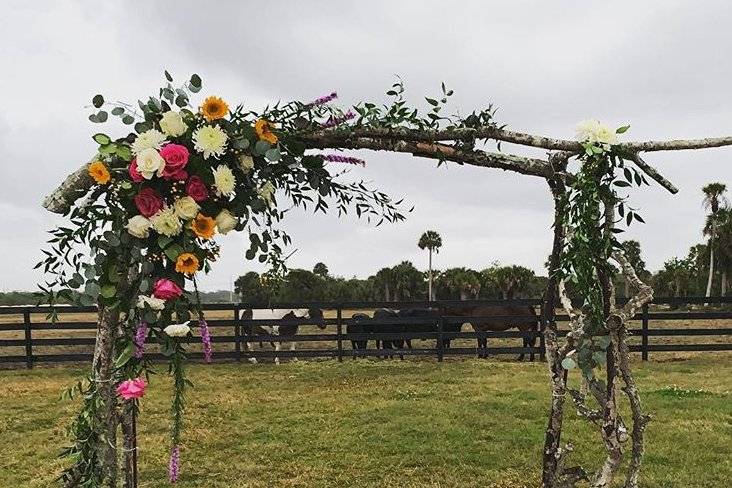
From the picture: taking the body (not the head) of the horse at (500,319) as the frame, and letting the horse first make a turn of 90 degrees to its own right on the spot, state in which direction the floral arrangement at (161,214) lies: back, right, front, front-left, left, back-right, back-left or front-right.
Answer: back

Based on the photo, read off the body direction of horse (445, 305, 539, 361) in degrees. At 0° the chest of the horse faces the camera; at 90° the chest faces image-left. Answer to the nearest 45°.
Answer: approximately 90°

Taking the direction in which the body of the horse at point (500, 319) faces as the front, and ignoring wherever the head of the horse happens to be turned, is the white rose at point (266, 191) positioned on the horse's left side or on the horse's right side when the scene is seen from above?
on the horse's left side

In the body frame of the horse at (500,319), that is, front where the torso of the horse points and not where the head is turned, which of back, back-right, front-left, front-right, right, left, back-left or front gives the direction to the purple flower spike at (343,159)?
left

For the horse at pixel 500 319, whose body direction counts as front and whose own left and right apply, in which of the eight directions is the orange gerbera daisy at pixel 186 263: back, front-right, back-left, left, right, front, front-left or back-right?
left

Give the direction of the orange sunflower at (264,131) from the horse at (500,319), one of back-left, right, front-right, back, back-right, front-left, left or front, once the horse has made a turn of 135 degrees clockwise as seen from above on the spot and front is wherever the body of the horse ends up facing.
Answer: back-right

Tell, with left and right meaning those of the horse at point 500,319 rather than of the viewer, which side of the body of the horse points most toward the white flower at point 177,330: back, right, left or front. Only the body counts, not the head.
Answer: left

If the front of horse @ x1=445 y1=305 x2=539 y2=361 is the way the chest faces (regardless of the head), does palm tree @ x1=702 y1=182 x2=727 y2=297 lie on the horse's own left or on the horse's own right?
on the horse's own right

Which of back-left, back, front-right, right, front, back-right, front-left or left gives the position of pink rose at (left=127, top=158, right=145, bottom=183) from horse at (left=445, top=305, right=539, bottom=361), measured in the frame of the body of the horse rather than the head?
left

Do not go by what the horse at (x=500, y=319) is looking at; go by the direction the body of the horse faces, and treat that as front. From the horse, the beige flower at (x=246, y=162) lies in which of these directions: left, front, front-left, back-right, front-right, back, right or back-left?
left

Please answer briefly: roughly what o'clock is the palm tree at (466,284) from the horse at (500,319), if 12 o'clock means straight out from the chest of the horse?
The palm tree is roughly at 3 o'clock from the horse.

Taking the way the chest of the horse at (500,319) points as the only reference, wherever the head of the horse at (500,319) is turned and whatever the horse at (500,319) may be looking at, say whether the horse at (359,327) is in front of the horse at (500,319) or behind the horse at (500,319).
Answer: in front
